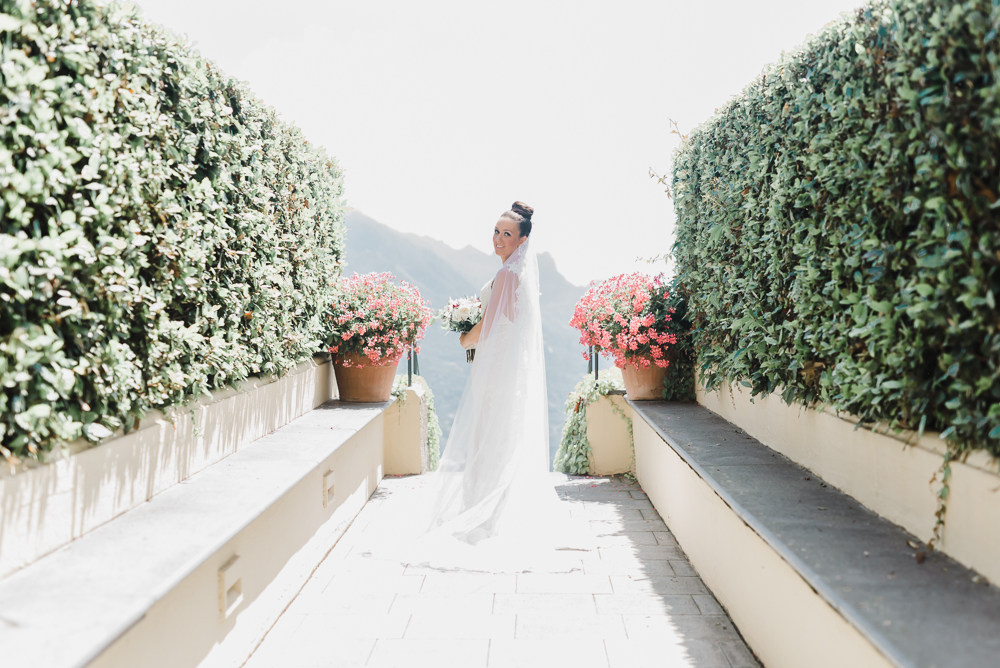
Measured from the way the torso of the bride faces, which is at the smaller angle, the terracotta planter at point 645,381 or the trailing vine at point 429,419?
the trailing vine

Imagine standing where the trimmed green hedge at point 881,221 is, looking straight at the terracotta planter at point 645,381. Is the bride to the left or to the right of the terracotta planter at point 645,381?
left

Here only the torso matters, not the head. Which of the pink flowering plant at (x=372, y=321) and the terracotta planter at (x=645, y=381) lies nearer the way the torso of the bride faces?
the pink flowering plant

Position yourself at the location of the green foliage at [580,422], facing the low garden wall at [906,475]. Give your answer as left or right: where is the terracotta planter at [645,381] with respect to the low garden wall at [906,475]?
left

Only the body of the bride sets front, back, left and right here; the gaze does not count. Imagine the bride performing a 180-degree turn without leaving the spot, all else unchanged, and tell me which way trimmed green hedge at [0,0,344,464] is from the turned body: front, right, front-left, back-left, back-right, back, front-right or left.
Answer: back-right
